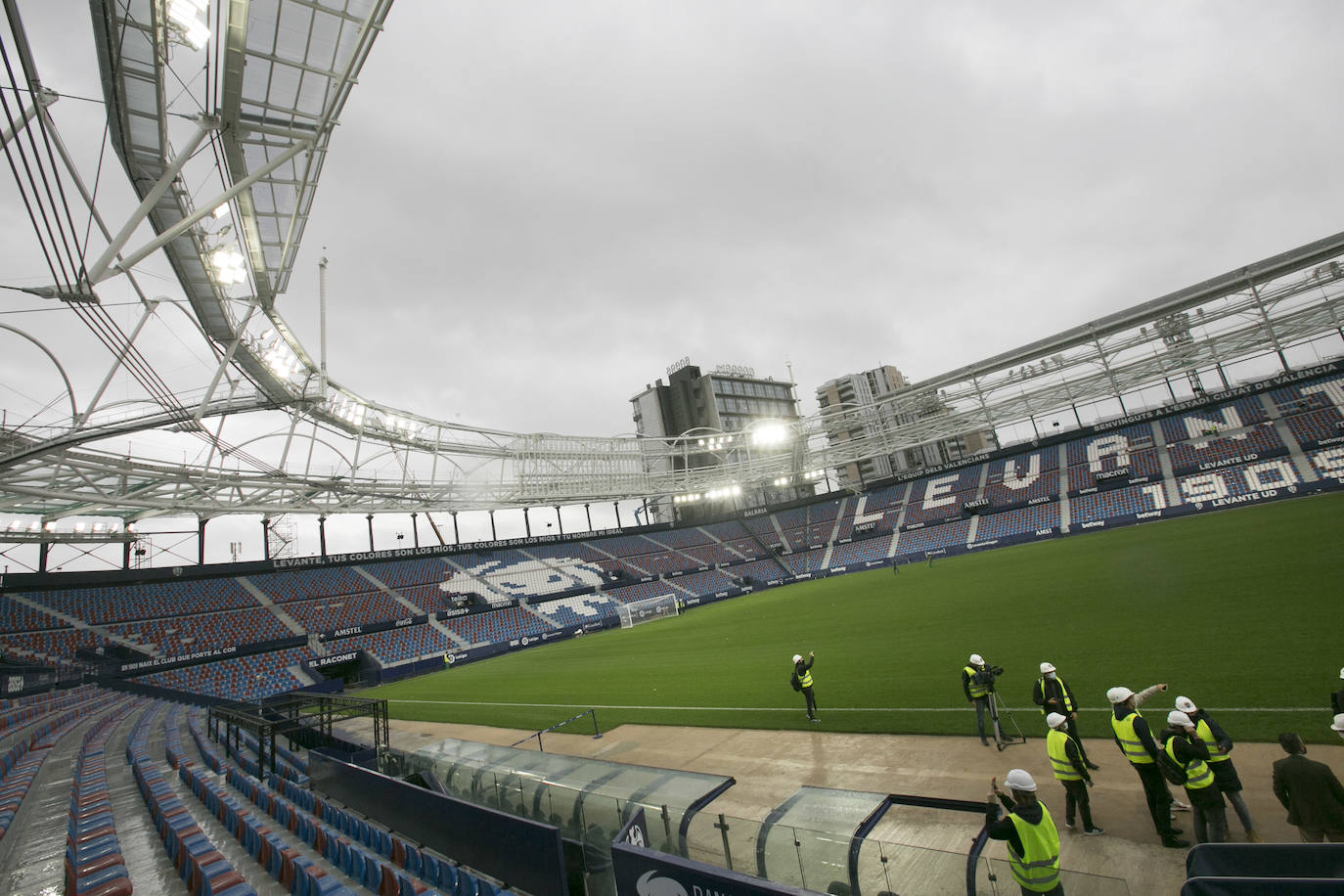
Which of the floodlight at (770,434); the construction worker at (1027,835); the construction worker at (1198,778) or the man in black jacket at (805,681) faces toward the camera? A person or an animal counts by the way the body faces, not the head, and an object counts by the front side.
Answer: the floodlight

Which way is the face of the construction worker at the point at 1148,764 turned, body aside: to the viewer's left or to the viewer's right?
to the viewer's right

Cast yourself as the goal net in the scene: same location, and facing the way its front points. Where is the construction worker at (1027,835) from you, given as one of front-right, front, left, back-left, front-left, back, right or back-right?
front-right

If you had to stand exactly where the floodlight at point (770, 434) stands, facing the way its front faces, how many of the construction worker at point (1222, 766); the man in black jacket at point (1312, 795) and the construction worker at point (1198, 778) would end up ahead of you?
3

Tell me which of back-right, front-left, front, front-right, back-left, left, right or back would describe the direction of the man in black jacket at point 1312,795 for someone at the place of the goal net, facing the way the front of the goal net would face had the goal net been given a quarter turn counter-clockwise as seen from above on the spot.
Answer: back-right

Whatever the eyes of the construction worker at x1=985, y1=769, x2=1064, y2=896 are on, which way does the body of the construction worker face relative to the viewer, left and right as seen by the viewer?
facing away from the viewer and to the left of the viewer

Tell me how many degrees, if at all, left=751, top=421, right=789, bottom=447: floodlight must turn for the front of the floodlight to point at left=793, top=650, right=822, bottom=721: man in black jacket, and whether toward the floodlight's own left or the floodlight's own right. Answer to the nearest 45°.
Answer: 0° — it already faces them

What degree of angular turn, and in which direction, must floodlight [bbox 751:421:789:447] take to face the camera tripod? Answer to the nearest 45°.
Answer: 0° — it already faces it
